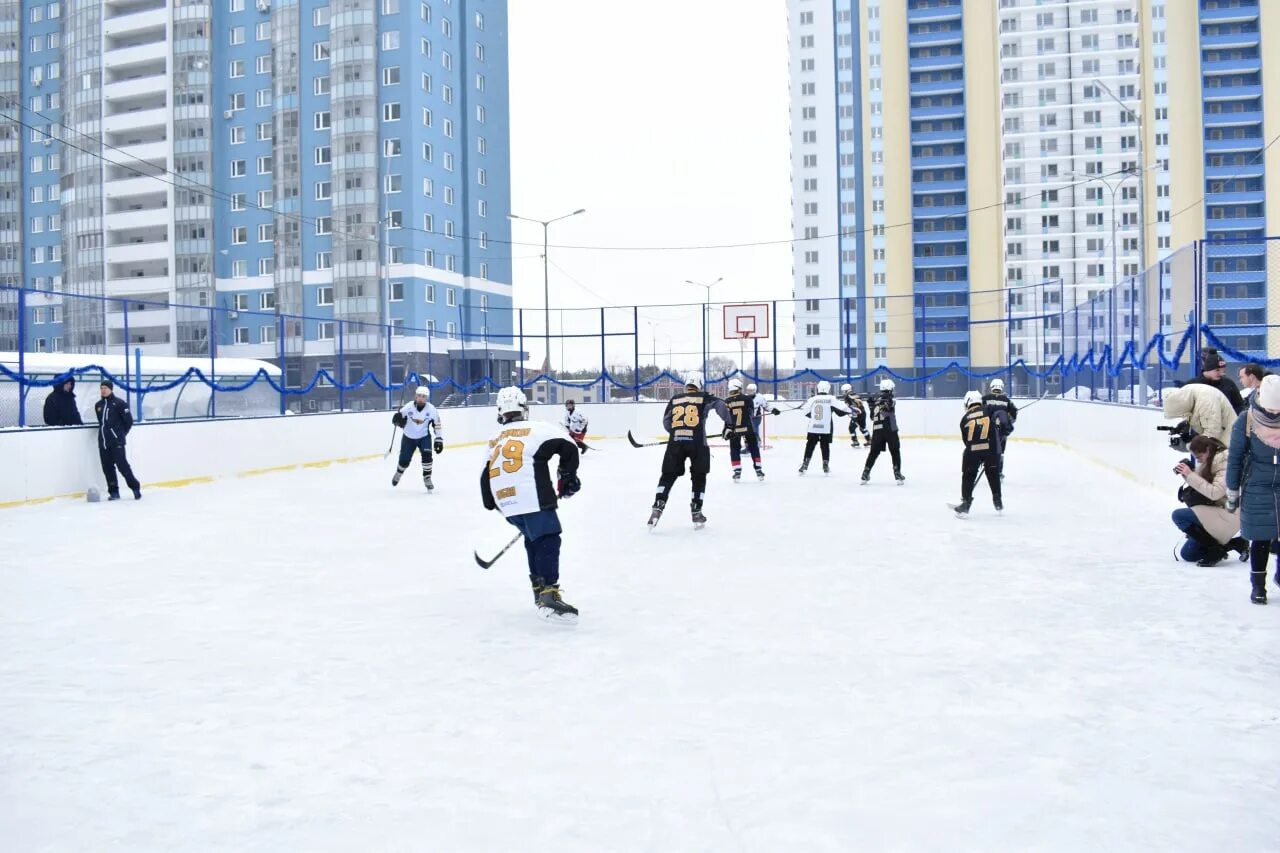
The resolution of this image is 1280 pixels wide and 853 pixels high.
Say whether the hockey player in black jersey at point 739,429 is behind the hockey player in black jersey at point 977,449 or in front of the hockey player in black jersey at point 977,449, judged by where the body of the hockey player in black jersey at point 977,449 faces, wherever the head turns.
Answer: in front

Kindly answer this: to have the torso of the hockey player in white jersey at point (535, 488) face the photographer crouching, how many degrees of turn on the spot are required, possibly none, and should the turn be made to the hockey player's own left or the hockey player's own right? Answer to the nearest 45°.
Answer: approximately 45° to the hockey player's own right

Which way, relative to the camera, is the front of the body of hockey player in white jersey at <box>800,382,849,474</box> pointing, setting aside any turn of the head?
away from the camera

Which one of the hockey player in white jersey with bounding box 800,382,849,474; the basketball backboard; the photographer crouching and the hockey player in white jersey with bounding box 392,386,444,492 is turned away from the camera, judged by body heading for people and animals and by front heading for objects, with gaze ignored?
the hockey player in white jersey with bounding box 800,382,849,474

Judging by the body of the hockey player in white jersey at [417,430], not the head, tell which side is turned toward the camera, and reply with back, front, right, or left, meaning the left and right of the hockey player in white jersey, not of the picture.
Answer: front

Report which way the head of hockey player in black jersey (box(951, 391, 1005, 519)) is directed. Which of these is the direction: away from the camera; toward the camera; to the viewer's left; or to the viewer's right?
away from the camera

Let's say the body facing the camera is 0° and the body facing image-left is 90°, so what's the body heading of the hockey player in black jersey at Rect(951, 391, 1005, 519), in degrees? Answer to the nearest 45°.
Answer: approximately 180°

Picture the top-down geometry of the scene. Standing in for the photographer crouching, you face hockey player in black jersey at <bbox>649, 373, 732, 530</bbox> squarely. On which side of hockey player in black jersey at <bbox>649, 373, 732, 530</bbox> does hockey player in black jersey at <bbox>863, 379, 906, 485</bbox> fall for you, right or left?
right

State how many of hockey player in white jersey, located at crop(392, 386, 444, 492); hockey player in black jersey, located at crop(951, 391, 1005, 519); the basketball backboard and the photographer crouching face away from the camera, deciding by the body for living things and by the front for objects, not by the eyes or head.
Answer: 1

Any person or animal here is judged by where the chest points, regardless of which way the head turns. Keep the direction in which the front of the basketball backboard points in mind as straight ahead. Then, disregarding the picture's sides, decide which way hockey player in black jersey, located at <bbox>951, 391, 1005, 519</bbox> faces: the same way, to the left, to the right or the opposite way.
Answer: the opposite way

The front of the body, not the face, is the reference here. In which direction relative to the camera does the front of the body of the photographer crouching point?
to the viewer's left

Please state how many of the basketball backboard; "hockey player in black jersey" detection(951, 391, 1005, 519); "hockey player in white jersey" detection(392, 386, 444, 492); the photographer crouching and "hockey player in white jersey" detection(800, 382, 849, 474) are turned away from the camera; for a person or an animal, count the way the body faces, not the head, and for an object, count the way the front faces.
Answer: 2

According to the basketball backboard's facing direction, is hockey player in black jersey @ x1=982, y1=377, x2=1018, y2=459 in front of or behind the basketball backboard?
in front
